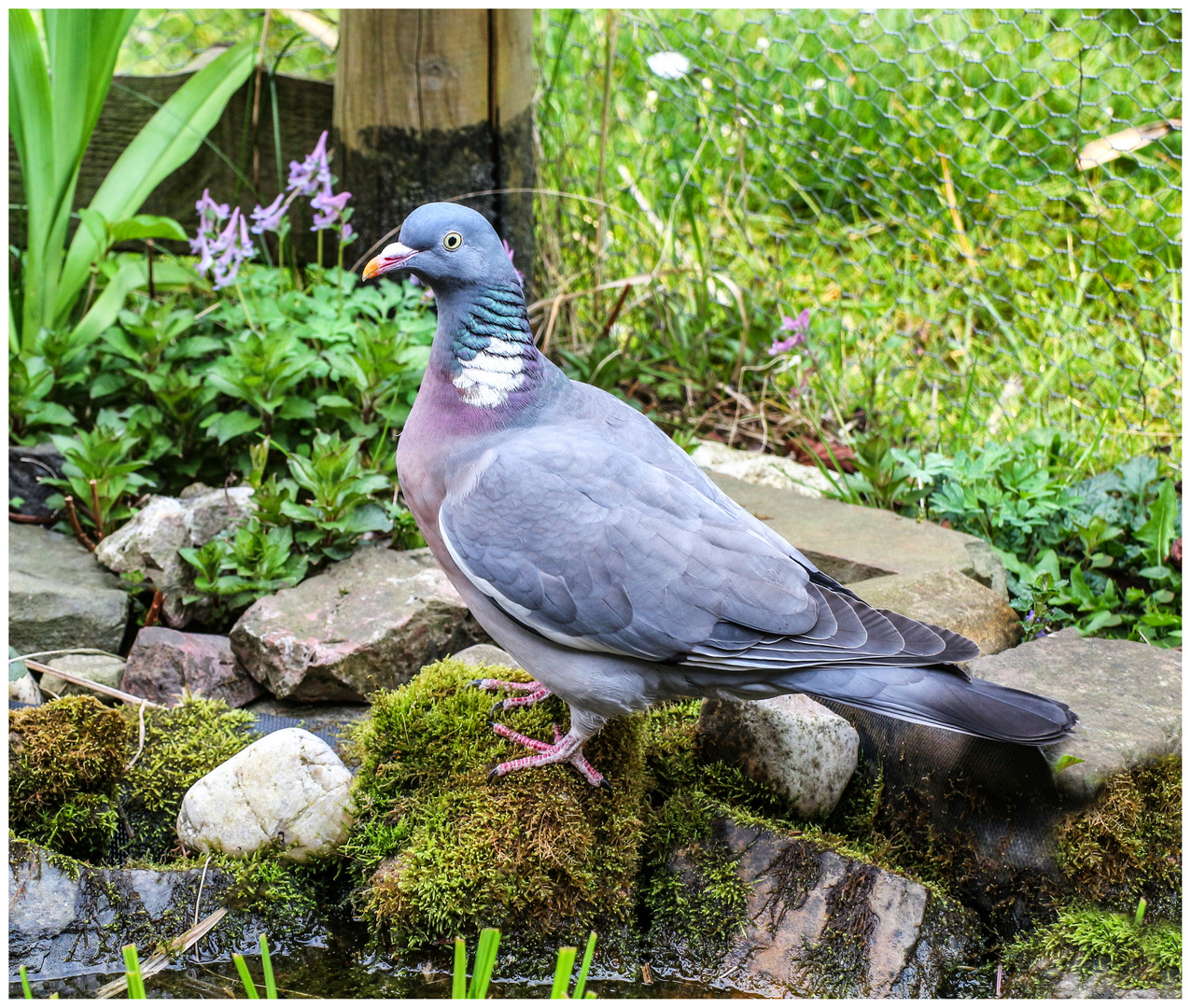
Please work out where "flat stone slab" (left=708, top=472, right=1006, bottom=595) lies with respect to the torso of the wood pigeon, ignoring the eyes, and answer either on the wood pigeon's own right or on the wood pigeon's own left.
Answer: on the wood pigeon's own right

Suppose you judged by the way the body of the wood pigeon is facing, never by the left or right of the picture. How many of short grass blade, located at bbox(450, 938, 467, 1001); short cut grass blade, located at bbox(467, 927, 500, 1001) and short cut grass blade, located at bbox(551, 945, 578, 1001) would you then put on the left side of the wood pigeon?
3

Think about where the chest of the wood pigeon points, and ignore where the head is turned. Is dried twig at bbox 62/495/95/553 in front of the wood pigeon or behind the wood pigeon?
in front

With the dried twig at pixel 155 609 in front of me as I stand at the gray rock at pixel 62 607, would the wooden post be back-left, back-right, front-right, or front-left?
front-left

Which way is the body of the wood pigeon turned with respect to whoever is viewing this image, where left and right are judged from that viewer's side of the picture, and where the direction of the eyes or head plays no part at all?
facing to the left of the viewer

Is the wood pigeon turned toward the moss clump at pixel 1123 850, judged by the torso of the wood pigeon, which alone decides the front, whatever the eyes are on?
no

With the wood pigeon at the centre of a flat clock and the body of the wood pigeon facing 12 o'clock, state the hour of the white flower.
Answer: The white flower is roughly at 3 o'clock from the wood pigeon.

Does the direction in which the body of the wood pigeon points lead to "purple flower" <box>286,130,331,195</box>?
no

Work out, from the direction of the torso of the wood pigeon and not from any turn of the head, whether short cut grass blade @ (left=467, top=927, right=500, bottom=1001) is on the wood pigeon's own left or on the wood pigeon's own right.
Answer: on the wood pigeon's own left

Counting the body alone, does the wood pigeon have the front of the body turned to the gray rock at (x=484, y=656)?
no
